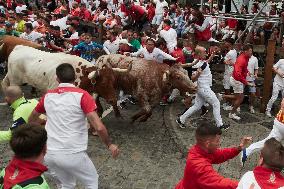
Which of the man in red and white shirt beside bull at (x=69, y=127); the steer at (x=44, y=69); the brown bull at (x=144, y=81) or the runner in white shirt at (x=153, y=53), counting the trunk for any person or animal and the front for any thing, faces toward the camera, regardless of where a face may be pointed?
the runner in white shirt

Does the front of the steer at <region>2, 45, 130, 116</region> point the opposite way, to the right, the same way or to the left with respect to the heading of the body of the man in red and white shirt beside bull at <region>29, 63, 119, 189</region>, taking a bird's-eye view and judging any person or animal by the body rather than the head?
to the right

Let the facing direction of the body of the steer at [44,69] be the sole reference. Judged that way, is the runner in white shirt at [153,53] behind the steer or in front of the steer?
in front

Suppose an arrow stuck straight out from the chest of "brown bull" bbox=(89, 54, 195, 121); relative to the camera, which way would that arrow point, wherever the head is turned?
to the viewer's right

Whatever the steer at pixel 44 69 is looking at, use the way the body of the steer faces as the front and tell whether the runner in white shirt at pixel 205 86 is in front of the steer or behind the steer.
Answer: in front

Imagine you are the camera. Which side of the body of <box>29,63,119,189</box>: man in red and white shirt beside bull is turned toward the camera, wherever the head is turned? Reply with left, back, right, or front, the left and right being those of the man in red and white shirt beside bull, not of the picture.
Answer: back

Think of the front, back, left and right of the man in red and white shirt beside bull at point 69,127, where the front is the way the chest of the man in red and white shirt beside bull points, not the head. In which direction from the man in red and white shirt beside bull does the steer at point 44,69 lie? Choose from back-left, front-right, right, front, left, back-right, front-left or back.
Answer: front

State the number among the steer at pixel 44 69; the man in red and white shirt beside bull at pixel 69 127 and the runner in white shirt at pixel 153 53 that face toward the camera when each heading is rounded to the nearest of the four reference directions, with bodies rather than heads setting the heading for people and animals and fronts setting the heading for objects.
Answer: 1

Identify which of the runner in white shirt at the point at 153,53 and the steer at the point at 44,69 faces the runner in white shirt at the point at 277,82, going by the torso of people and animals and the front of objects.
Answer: the steer

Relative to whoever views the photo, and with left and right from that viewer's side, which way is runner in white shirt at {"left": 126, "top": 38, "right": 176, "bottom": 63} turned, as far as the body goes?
facing the viewer

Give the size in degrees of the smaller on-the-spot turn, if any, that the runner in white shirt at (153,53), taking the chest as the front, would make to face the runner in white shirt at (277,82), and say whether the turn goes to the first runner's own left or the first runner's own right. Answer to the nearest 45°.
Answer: approximately 90° to the first runner's own left

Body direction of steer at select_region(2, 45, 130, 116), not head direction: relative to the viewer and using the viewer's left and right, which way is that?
facing to the right of the viewer

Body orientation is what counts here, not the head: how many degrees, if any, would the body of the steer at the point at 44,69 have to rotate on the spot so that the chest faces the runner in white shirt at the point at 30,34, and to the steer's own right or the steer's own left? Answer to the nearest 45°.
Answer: approximately 90° to the steer's own left
